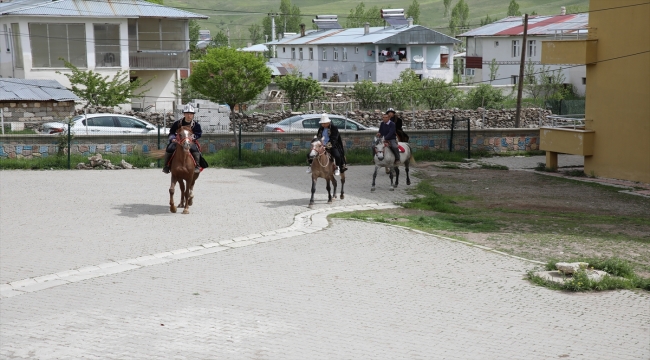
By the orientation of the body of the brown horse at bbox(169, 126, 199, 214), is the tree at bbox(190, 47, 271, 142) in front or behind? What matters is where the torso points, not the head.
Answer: behind

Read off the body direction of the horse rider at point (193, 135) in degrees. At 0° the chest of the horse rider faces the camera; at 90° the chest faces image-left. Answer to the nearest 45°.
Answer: approximately 0°

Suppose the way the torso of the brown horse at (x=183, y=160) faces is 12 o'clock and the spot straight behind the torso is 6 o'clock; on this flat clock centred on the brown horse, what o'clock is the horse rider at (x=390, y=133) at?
The horse rider is roughly at 8 o'clock from the brown horse.

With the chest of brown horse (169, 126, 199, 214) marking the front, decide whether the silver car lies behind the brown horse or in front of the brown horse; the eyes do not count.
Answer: behind

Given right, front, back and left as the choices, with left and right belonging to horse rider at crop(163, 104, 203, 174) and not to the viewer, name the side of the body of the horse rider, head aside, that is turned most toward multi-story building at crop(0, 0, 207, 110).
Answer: back

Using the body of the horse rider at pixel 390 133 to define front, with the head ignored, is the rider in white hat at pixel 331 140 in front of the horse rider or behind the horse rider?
in front

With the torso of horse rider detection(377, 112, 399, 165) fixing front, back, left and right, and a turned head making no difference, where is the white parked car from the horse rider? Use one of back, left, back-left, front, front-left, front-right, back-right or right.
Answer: right

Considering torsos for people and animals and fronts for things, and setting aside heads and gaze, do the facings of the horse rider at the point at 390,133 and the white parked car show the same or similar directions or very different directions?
very different directions

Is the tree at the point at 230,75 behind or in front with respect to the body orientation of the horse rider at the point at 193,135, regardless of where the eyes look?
behind

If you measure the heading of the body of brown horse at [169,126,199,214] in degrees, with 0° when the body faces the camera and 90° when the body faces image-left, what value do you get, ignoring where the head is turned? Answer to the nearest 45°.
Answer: approximately 0°
